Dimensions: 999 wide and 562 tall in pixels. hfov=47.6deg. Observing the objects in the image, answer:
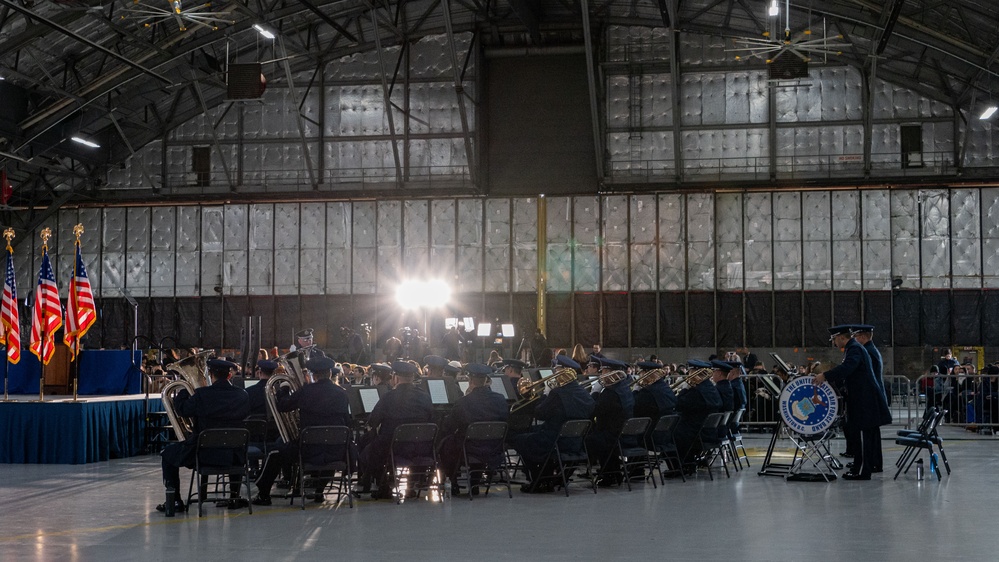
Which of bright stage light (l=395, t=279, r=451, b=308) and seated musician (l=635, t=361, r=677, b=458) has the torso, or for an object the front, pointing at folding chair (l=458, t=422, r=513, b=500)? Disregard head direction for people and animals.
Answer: the bright stage light

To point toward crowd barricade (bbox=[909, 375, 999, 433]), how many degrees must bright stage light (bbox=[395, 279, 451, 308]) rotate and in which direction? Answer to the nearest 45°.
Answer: approximately 45° to its left

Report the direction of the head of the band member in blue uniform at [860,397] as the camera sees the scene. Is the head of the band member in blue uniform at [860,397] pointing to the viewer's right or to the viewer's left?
to the viewer's left

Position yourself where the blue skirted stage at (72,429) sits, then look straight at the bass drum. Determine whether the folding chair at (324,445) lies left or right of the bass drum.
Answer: right

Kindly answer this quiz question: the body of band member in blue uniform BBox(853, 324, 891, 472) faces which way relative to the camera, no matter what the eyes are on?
to the viewer's left

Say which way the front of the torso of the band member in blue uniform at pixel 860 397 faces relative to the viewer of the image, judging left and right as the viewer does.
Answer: facing to the left of the viewer

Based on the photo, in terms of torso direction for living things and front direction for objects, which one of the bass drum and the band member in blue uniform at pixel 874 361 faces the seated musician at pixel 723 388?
the band member in blue uniform
